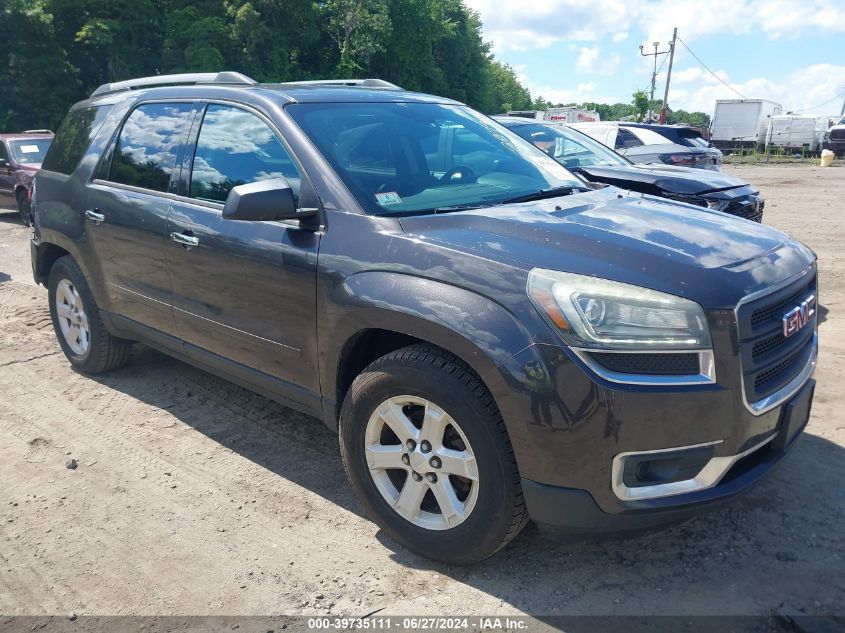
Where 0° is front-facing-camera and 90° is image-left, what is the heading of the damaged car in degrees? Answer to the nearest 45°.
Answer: approximately 315°

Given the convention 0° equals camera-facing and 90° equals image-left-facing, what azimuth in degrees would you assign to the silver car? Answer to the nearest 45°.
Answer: approximately 135°

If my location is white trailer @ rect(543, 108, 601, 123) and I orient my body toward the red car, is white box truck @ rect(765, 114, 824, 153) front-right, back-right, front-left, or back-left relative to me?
back-left

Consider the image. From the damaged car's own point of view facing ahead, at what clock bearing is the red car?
The red car is roughly at 5 o'clock from the damaged car.

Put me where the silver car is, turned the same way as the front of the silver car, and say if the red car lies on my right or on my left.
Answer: on my left

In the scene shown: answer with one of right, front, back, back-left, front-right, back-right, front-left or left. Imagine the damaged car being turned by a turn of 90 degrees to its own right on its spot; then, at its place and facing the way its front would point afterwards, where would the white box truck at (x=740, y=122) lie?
back-right

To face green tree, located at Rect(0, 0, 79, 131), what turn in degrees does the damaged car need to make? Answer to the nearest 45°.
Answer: approximately 180°

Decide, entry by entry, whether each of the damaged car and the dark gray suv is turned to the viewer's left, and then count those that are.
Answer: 0

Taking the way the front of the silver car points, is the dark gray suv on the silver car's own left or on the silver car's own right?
on the silver car's own left

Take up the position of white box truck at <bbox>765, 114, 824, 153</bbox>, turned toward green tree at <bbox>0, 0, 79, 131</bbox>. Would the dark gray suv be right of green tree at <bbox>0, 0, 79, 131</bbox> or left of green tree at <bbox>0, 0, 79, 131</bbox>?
left

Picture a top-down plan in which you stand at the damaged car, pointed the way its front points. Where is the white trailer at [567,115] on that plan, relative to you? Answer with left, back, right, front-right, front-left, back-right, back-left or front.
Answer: back-left
